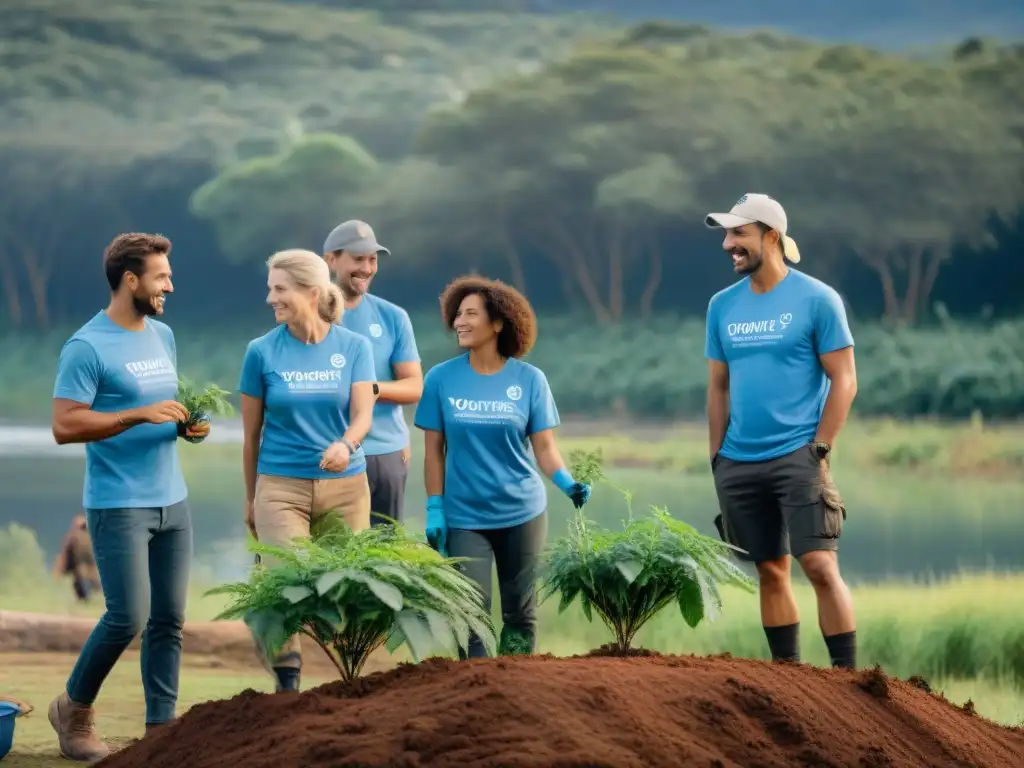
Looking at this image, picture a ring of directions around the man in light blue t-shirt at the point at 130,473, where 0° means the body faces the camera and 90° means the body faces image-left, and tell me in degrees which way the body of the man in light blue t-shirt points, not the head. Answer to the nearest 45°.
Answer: approximately 315°

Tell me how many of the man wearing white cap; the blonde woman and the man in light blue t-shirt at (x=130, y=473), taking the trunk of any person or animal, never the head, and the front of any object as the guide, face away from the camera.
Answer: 0

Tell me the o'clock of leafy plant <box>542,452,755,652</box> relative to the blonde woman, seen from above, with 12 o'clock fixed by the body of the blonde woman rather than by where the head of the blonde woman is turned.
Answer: The leafy plant is roughly at 10 o'clock from the blonde woman.

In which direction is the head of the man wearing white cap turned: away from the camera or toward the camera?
toward the camera

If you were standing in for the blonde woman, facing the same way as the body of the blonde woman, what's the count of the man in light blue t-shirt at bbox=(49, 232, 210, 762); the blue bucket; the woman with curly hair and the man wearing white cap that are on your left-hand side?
2

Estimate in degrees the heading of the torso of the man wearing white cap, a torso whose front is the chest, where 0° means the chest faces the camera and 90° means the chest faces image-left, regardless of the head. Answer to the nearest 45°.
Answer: approximately 45°

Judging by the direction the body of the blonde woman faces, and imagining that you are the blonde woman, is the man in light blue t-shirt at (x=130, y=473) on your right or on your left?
on your right

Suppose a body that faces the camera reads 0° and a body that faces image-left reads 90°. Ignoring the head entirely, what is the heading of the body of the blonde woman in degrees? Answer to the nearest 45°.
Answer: approximately 0°

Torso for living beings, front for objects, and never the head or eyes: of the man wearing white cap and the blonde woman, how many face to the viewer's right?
0

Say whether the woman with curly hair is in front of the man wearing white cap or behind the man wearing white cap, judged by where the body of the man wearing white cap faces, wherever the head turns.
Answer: in front

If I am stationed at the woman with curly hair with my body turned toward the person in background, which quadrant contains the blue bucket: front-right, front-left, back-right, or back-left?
front-left

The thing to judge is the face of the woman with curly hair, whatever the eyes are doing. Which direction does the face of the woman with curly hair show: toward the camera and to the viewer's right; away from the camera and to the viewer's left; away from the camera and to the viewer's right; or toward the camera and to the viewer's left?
toward the camera and to the viewer's left

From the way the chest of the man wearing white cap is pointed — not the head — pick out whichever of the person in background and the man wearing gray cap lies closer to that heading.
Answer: the man wearing gray cap

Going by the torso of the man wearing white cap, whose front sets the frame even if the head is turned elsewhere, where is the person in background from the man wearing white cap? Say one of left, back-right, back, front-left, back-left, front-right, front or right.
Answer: right

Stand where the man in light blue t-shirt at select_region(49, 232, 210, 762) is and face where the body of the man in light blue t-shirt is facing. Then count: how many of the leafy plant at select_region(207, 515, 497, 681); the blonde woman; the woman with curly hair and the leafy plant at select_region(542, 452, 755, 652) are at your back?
0

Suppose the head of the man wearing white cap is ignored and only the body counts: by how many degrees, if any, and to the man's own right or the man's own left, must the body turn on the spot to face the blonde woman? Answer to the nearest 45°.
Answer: approximately 45° to the man's own right

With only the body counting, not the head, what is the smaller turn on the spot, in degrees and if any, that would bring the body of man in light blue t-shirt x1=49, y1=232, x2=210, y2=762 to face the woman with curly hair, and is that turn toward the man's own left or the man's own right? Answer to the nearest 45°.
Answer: approximately 45° to the man's own left

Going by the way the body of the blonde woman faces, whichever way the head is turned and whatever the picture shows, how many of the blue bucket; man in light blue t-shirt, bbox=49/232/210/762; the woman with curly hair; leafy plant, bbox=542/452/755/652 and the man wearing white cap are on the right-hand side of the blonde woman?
2

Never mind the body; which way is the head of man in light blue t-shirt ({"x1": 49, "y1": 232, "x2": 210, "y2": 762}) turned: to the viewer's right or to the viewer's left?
to the viewer's right

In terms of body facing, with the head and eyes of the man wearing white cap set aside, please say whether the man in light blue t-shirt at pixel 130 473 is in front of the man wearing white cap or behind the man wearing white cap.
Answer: in front
